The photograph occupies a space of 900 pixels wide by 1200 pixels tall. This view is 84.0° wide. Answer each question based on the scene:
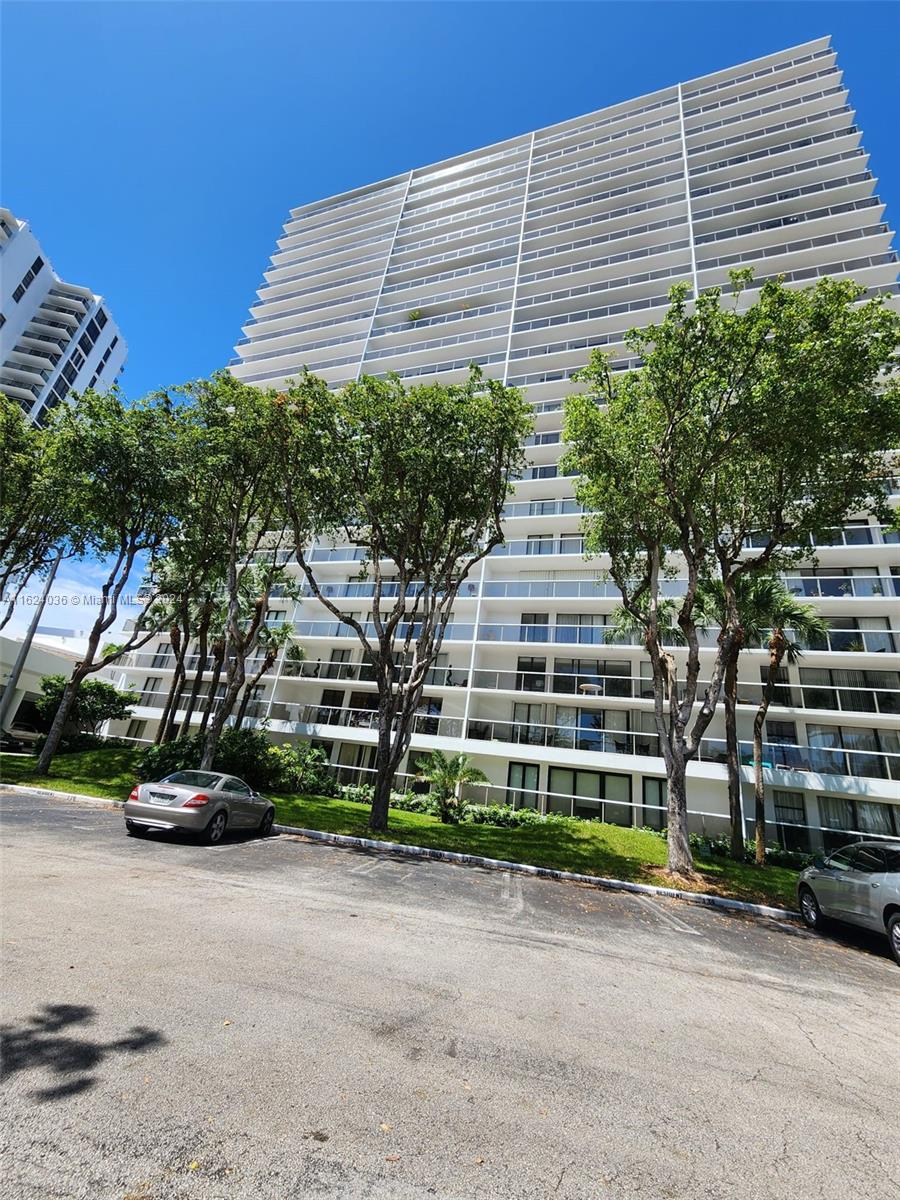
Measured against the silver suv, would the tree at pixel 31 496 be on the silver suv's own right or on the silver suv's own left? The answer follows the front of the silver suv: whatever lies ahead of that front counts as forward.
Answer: on the silver suv's own left

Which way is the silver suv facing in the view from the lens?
facing away from the viewer and to the left of the viewer

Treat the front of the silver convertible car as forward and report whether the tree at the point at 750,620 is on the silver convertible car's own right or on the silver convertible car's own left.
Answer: on the silver convertible car's own right

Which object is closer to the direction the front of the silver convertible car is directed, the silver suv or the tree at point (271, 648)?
the tree

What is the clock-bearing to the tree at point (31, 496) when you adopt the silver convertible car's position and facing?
The tree is roughly at 9 o'clock from the silver convertible car.

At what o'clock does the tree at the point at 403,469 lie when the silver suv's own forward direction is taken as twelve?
The tree is roughly at 10 o'clock from the silver suv.

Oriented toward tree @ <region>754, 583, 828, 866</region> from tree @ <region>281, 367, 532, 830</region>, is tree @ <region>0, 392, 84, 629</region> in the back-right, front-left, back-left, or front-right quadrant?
back-left

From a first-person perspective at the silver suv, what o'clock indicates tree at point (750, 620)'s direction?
The tree is roughly at 1 o'clock from the silver suv.

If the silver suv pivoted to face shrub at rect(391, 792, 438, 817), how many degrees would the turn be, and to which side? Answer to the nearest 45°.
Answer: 0° — it already faces it
